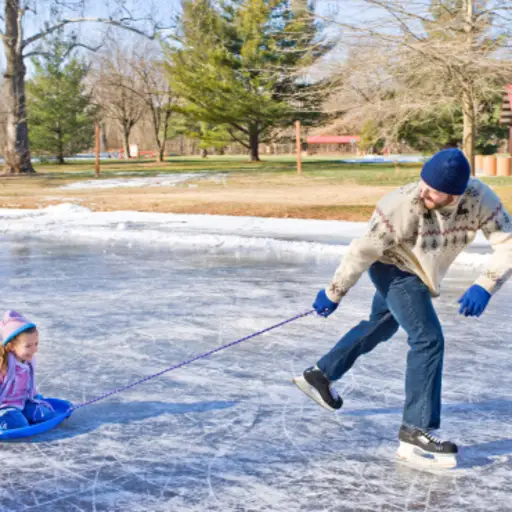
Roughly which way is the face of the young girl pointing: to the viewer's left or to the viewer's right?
to the viewer's right

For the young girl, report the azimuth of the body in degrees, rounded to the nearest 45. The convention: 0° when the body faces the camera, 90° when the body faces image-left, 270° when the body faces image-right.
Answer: approximately 315°

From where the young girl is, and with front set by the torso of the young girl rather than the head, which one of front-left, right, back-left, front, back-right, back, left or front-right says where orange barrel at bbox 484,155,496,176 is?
left

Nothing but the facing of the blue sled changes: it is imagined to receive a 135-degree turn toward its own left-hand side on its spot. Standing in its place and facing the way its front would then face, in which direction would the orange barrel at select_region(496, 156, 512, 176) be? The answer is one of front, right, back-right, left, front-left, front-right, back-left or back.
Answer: right

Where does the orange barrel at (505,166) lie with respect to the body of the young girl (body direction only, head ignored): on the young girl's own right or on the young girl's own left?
on the young girl's own left

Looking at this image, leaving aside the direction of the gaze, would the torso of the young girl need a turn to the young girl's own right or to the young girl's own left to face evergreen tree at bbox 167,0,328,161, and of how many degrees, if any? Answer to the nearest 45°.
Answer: approximately 135° to the young girl's own left

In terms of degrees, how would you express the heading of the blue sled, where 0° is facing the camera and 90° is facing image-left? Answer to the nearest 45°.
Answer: approximately 270°

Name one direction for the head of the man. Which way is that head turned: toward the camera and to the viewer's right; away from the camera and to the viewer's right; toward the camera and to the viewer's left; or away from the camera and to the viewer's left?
toward the camera and to the viewer's left

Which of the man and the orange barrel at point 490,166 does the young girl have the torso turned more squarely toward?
the man

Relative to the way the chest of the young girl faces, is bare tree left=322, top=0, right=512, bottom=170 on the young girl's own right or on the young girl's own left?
on the young girl's own left

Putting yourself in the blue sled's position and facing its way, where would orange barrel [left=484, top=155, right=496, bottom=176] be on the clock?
The orange barrel is roughly at 10 o'clock from the blue sled.

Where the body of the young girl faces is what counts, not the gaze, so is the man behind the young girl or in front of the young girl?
in front
